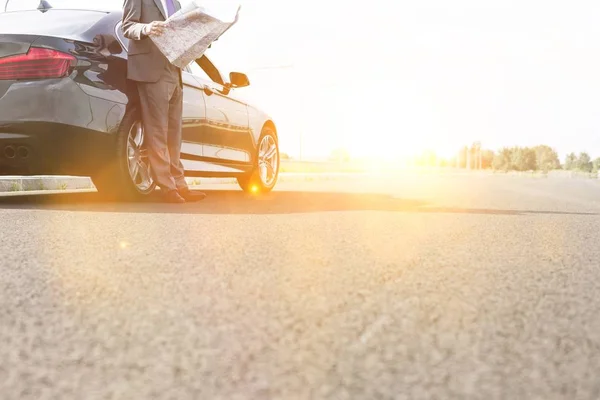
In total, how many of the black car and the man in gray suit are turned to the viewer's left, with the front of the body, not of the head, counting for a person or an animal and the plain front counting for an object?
0

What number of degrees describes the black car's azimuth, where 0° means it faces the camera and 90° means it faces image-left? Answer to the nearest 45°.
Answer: approximately 225°

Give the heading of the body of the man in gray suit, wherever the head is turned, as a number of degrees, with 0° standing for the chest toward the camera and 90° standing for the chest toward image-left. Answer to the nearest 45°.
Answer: approximately 315°
